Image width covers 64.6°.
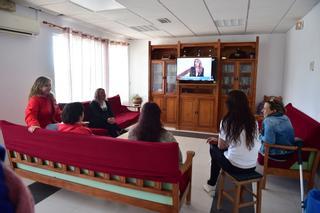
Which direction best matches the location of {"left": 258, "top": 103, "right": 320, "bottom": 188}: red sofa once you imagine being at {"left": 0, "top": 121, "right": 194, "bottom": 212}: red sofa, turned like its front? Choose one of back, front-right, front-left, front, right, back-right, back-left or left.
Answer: front-right

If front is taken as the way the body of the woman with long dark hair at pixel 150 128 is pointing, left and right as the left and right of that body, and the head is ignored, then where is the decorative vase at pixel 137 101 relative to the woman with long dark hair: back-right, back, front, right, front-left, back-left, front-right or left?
front

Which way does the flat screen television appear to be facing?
toward the camera

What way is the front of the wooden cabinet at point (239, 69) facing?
toward the camera

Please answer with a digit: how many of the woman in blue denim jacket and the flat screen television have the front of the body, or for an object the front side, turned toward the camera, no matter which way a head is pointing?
1

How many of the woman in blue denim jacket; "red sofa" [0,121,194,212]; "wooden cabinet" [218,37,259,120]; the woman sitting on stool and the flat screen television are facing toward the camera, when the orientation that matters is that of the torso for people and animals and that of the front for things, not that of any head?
2

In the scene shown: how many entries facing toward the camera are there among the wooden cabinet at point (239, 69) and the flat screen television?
2

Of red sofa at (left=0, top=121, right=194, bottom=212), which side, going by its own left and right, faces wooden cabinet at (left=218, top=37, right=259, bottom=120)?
front

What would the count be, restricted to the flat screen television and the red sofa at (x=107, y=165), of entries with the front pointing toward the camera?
1

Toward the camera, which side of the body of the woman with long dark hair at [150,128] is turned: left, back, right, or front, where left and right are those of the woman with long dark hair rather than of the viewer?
back

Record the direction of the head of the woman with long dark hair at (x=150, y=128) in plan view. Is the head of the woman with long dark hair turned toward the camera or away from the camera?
away from the camera

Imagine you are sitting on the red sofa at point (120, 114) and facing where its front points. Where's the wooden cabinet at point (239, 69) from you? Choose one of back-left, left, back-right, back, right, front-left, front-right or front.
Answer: front-left
